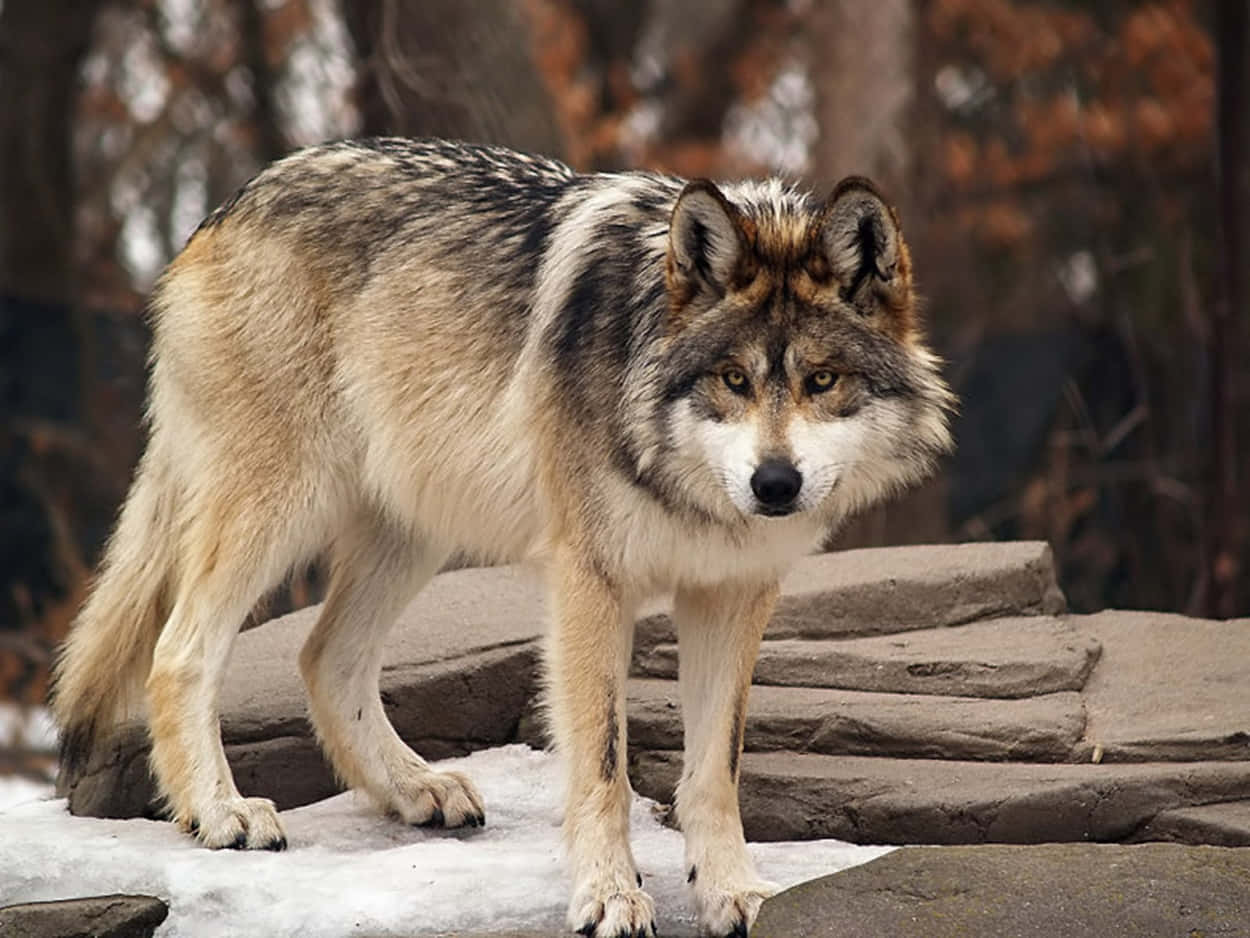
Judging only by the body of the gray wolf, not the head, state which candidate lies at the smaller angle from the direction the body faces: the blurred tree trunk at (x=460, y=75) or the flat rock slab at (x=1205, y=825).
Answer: the flat rock slab

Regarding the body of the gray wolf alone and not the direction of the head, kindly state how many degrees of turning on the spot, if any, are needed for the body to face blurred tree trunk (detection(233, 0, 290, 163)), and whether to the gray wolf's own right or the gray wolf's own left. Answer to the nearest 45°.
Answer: approximately 135° to the gray wolf's own left

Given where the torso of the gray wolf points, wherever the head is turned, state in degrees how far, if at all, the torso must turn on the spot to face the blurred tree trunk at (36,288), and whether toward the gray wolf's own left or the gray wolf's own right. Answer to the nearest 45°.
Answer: approximately 135° to the gray wolf's own left

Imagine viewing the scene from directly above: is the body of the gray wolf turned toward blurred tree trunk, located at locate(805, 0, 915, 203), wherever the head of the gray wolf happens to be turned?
no

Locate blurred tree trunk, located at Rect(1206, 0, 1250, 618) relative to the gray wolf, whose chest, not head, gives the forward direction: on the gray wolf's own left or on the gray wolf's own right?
on the gray wolf's own left

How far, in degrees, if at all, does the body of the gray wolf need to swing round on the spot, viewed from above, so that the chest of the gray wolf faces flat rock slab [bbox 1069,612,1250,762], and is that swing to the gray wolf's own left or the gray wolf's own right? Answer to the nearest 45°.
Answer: approximately 45° to the gray wolf's own left

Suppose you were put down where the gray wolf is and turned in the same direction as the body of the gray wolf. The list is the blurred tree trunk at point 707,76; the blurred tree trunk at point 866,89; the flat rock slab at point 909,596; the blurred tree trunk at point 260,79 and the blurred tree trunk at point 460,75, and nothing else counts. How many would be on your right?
0

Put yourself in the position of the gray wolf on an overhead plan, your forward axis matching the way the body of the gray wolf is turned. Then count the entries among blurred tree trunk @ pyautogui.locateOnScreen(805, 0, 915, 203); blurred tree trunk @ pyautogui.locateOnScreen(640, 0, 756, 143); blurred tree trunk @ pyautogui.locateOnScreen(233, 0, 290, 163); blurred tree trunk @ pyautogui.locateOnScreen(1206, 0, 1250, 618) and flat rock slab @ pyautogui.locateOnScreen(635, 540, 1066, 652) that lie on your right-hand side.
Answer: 0

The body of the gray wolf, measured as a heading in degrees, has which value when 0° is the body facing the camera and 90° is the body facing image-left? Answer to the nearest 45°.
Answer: approximately 315°

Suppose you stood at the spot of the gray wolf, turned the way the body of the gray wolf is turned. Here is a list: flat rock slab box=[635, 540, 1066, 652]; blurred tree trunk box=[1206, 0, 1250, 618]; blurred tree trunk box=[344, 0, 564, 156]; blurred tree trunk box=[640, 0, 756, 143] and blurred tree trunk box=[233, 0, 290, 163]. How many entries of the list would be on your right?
0

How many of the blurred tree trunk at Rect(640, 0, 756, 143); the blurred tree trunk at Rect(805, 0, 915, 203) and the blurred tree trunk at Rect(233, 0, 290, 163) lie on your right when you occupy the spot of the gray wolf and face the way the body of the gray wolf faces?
0

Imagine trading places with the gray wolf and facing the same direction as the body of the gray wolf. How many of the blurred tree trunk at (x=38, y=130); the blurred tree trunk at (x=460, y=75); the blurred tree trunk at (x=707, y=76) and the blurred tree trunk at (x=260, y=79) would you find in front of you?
0

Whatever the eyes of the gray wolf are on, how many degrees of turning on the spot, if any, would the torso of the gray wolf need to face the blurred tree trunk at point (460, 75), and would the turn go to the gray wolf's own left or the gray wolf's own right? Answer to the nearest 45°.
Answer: approximately 135° to the gray wolf's own left

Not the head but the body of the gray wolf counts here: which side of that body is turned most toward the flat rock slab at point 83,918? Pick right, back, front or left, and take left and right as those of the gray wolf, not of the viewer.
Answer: right

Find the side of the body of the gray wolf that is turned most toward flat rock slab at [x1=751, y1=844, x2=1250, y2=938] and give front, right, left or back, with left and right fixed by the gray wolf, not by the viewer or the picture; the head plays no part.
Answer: front

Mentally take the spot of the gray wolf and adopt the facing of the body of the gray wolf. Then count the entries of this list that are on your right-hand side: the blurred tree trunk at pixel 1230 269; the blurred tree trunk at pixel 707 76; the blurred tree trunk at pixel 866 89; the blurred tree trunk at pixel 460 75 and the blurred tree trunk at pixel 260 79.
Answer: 0
